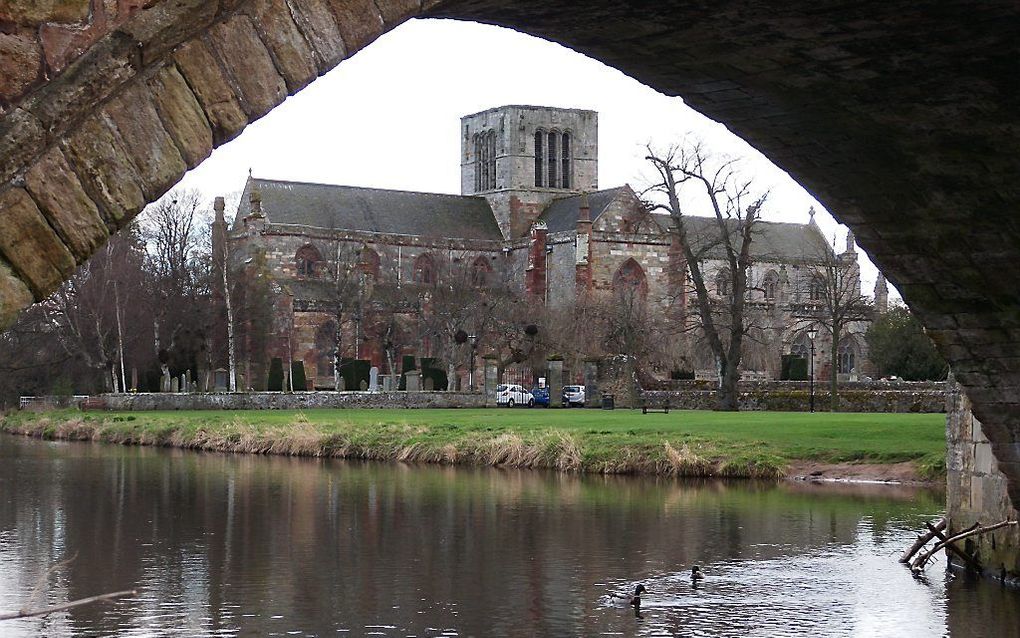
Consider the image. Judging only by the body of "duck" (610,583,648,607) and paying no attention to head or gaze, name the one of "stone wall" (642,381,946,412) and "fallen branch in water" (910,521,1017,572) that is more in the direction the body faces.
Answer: the fallen branch in water

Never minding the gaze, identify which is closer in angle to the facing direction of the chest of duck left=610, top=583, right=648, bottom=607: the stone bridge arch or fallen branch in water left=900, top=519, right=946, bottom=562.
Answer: the fallen branch in water

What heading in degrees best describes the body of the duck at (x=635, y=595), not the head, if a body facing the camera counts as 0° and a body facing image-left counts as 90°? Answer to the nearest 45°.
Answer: approximately 270°

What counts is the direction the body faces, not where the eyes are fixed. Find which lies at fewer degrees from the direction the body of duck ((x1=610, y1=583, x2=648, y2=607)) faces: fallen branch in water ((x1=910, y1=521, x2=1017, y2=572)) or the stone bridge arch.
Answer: the fallen branch in water

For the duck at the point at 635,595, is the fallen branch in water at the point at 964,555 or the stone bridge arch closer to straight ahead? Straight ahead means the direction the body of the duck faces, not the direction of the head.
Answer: the fallen branch in water

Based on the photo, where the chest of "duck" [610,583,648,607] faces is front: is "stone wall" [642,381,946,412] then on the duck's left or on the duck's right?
on the duck's left

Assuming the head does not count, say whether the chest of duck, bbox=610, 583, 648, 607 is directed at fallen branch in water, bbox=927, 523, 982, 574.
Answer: yes

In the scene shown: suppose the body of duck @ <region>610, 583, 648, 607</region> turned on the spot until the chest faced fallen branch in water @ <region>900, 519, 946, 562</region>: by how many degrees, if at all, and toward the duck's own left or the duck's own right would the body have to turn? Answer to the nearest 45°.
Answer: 0° — it already faces it

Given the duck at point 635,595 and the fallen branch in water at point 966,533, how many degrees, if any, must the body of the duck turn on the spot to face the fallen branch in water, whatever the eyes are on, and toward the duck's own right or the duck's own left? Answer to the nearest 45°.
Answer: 0° — it already faces it
